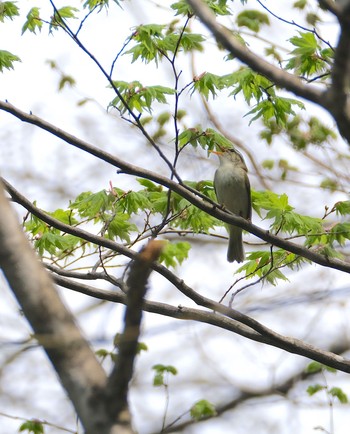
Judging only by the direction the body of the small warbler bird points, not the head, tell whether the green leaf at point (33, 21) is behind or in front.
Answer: in front

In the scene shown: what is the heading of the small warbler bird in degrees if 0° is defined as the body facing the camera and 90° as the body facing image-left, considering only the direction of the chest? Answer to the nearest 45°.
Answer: approximately 45°

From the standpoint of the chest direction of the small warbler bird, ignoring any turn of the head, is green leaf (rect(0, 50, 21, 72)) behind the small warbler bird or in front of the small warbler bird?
in front

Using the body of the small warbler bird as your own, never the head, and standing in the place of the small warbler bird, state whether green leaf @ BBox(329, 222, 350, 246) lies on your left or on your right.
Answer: on your left
